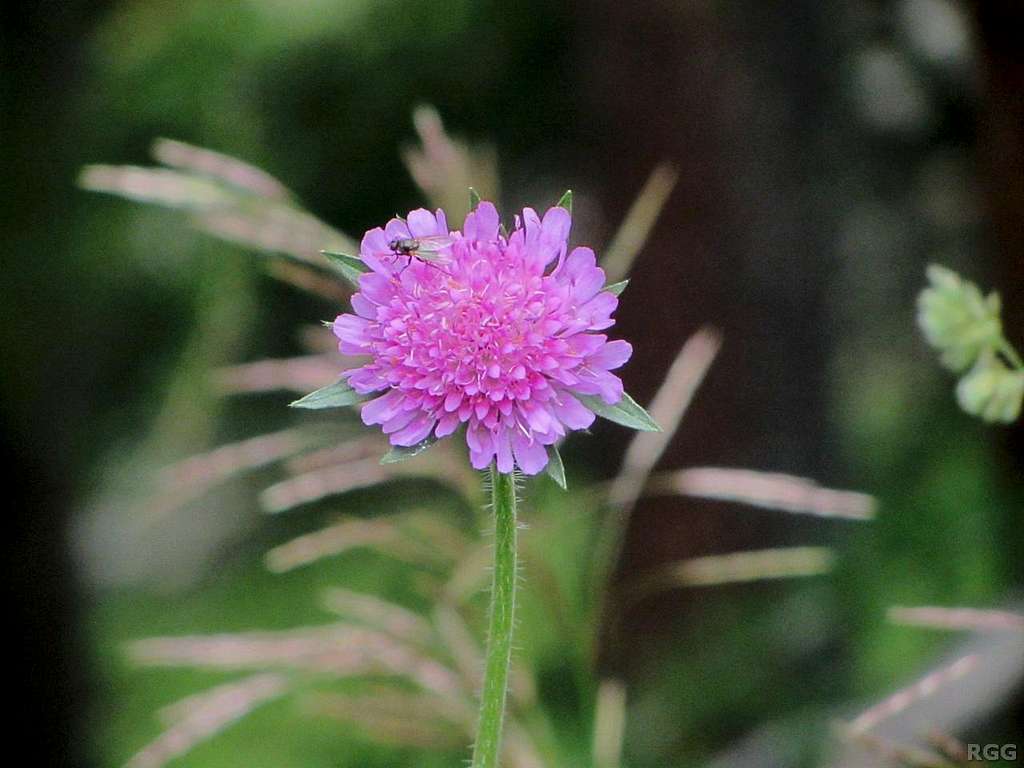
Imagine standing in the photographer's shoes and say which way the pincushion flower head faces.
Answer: facing the viewer

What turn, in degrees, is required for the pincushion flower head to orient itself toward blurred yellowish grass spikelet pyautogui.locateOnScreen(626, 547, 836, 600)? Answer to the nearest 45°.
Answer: approximately 180°
